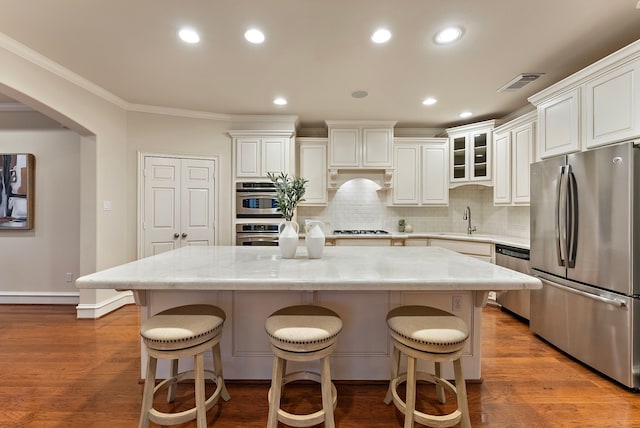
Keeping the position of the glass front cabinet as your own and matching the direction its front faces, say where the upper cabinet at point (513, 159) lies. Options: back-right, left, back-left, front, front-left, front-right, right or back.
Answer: left

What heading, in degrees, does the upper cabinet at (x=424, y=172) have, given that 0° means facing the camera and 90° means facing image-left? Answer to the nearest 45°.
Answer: approximately 0°

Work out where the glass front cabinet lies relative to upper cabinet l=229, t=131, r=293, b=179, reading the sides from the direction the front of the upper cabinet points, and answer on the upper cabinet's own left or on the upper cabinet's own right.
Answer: on the upper cabinet's own left

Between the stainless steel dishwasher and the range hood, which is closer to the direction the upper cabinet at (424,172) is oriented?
the stainless steel dishwasher

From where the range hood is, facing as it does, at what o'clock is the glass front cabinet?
The glass front cabinet is roughly at 9 o'clock from the range hood.

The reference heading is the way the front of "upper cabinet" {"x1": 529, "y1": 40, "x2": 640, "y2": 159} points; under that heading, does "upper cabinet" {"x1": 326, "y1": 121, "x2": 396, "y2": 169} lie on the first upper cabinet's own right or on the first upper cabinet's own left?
on the first upper cabinet's own right

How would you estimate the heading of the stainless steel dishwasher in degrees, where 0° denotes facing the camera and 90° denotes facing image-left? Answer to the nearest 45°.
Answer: approximately 45°

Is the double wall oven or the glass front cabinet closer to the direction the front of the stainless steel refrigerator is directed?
the double wall oven

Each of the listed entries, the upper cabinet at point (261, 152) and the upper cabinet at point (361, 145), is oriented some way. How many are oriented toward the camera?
2

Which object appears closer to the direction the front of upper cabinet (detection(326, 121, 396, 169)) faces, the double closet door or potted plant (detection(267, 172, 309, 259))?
the potted plant

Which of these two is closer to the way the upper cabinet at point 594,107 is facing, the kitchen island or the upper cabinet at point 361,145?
the kitchen island

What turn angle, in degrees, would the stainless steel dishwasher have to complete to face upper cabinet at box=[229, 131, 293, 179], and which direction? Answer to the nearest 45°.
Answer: approximately 45° to its right

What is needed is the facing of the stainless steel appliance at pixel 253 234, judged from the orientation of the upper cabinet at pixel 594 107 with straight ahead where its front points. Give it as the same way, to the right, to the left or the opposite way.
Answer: to the left

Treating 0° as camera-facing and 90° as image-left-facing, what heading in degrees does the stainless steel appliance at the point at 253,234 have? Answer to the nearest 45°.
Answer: approximately 0°

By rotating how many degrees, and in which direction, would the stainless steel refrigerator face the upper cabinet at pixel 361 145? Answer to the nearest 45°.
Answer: approximately 45° to its right
